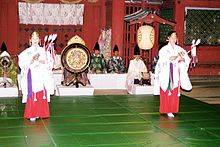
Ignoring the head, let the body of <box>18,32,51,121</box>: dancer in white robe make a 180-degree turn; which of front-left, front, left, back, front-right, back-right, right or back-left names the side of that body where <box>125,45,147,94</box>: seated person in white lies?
front-right

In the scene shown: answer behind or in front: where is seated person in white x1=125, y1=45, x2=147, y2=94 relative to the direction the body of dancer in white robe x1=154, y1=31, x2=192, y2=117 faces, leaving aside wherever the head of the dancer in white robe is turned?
behind

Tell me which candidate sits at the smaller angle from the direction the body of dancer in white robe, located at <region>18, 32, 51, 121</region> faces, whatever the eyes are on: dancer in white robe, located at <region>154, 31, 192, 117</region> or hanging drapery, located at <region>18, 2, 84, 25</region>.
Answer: the dancer in white robe

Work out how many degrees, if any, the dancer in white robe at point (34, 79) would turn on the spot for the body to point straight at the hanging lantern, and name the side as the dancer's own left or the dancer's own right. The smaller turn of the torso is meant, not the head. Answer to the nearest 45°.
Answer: approximately 135° to the dancer's own left

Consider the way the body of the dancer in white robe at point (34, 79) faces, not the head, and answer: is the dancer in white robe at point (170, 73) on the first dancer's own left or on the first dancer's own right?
on the first dancer's own left
